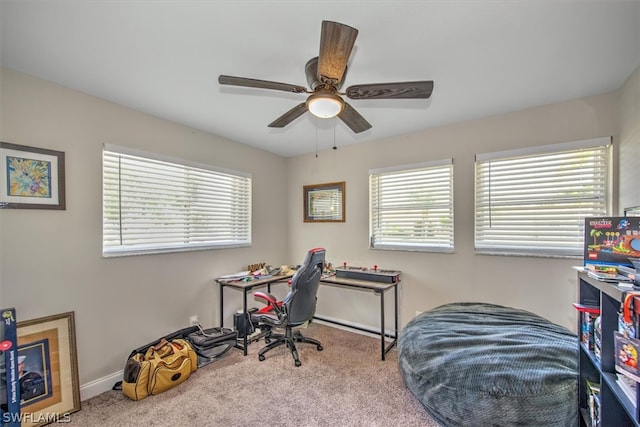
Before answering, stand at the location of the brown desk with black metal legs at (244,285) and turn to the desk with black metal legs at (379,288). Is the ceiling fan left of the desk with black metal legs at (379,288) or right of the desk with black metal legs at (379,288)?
right

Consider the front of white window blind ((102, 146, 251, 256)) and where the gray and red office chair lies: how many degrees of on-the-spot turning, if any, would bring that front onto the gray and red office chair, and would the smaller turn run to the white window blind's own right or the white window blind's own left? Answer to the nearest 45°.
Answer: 0° — it already faces it

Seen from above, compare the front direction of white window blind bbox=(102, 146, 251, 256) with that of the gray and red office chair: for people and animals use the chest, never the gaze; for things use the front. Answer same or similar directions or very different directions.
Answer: very different directions

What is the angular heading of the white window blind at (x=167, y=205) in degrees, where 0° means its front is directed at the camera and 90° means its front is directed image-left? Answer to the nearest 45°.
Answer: approximately 315°

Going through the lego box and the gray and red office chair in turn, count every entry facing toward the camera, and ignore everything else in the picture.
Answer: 1

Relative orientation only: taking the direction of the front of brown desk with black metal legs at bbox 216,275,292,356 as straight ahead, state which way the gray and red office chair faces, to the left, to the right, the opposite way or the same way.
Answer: the opposite way

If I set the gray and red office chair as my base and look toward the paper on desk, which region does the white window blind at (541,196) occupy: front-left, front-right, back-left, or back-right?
back-right

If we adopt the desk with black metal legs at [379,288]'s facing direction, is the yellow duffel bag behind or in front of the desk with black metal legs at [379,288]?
in front

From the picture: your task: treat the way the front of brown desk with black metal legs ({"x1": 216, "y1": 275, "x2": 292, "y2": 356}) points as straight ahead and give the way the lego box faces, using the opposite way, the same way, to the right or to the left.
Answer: to the right

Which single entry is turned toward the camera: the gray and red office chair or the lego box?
the lego box

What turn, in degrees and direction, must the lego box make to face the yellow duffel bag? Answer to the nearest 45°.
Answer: approximately 45° to its right

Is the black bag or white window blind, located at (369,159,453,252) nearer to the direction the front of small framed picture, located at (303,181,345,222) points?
the black bag

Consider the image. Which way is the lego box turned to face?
toward the camera

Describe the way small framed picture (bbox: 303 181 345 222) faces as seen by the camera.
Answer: facing the viewer and to the left of the viewer

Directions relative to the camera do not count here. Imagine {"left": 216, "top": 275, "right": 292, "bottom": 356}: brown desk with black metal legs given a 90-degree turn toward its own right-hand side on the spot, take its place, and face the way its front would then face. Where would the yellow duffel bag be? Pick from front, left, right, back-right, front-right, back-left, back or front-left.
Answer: front

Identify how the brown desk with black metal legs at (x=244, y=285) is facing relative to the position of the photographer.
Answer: facing the viewer and to the right of the viewer
